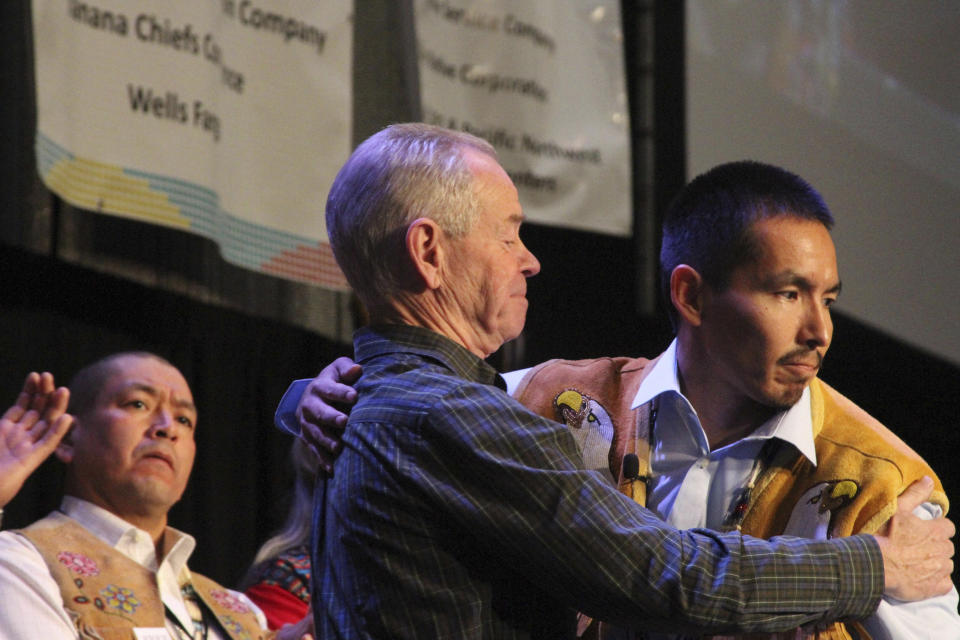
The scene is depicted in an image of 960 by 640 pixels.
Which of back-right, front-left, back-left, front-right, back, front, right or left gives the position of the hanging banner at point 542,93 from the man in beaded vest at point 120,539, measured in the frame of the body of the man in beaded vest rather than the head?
left

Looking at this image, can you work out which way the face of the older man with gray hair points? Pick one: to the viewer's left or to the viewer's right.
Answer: to the viewer's right

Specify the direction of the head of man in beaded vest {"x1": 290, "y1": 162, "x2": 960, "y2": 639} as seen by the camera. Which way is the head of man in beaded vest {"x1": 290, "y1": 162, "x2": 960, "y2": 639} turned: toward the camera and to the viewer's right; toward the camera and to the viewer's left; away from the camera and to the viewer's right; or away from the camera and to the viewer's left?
toward the camera and to the viewer's right

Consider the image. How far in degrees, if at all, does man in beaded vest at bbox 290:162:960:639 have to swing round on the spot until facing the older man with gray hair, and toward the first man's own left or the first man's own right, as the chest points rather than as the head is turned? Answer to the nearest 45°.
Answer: approximately 45° to the first man's own right

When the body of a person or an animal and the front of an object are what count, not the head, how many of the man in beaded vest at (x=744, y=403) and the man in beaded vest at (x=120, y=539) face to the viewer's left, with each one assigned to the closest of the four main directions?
0

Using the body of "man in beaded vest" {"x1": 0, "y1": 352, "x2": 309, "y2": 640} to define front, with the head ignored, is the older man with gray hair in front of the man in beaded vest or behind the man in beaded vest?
in front

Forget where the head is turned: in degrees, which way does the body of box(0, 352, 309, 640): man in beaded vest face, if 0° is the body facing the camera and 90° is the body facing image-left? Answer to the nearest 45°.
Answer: approximately 315°
